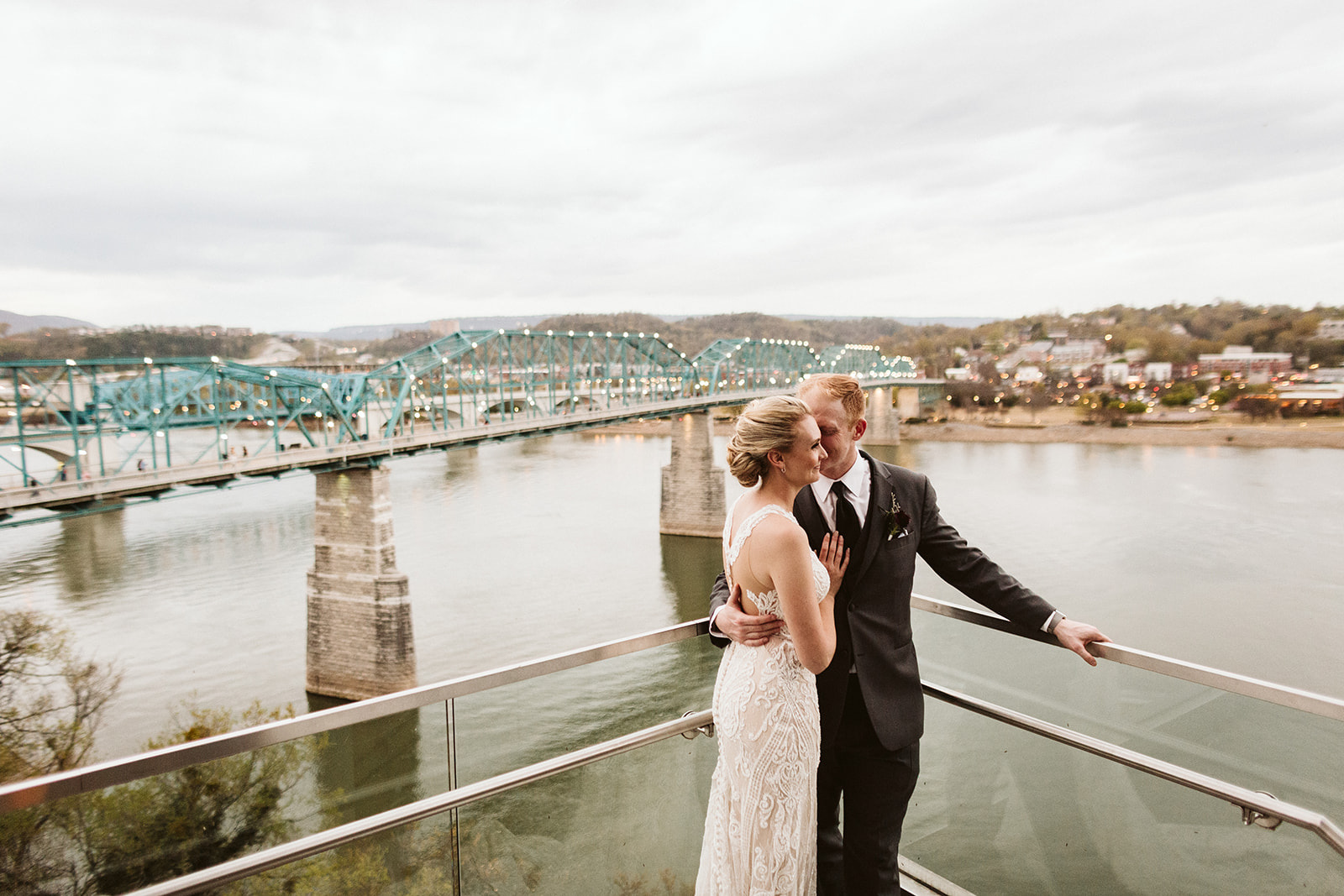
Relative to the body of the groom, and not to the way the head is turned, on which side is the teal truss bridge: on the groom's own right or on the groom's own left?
on the groom's own right

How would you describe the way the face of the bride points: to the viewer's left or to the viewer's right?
to the viewer's right

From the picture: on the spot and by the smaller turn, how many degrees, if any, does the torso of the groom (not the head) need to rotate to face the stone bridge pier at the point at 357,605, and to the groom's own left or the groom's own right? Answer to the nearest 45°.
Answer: approximately 90° to the groom's own right

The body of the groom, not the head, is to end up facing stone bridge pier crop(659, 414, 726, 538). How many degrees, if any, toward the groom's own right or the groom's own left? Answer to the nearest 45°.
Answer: approximately 135° to the groom's own right

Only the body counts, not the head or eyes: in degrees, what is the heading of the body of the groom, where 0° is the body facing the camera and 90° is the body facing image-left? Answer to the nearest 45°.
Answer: approximately 45°
